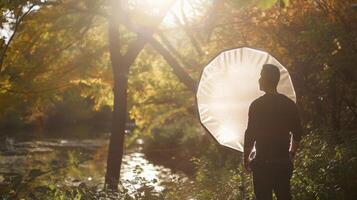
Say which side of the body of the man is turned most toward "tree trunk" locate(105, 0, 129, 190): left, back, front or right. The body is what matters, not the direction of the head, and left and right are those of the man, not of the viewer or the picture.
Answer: front

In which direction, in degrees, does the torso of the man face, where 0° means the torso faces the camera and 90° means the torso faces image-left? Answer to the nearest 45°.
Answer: approximately 135°
